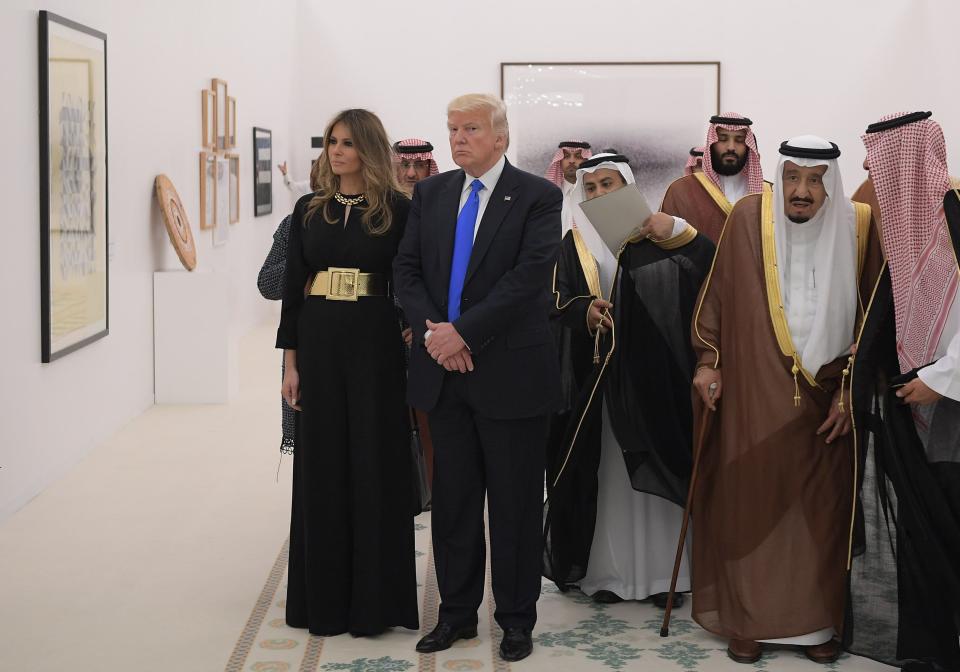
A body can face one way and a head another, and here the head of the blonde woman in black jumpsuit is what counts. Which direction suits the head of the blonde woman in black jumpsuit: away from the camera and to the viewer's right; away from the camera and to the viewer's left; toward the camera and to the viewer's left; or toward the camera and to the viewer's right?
toward the camera and to the viewer's left

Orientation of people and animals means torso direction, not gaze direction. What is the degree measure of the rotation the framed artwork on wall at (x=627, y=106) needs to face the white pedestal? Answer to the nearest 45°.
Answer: approximately 45° to its right

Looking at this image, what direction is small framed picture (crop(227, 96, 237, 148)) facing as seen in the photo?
to the viewer's right

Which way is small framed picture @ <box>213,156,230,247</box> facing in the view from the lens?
facing to the right of the viewer

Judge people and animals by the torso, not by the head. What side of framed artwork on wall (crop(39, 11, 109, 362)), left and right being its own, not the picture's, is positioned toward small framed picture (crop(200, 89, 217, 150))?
left

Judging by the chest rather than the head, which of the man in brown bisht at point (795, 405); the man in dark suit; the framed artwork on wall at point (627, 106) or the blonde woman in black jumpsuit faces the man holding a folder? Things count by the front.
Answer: the framed artwork on wall

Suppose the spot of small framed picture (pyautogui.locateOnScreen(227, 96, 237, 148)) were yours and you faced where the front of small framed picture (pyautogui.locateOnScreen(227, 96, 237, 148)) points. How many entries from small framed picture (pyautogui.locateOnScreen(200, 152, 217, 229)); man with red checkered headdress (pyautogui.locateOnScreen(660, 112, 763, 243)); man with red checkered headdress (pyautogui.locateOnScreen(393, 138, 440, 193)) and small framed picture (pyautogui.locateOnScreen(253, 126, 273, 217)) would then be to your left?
1

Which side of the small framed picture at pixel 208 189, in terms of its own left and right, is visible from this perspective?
right

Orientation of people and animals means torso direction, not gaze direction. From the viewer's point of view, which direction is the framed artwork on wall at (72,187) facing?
to the viewer's right

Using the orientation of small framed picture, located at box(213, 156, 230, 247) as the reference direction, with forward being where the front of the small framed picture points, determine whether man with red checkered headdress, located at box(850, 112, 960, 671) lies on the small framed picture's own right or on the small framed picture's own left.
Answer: on the small framed picture's own right

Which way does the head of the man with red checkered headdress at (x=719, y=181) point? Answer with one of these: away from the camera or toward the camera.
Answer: toward the camera

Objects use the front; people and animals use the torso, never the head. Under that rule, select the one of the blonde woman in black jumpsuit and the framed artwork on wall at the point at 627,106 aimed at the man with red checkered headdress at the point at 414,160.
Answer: the framed artwork on wall

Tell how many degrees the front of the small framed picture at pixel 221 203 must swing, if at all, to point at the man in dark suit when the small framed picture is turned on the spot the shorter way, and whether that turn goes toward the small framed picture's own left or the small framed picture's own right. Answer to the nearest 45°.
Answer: approximately 90° to the small framed picture's own right

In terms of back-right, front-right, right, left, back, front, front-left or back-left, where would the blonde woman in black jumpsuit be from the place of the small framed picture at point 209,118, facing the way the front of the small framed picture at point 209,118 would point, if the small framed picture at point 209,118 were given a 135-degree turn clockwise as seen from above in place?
front-left

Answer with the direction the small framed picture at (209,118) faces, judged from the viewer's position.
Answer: facing to the right of the viewer

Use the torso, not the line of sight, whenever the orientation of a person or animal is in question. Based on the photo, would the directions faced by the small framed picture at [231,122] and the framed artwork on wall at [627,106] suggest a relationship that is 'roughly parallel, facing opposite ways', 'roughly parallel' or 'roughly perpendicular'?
roughly perpendicular

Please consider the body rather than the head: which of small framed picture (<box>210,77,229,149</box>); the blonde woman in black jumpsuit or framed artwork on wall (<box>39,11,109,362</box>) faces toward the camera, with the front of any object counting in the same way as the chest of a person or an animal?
the blonde woman in black jumpsuit

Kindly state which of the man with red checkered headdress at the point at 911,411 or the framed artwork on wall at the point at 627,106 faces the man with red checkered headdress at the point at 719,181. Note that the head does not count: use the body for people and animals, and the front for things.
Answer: the framed artwork on wall
